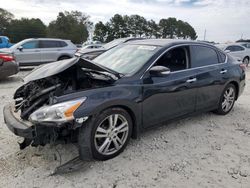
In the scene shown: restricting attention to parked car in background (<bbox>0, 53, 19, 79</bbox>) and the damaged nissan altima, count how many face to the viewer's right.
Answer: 0

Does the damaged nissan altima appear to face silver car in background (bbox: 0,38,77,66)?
no

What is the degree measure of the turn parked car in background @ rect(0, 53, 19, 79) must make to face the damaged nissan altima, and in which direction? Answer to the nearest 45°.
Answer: approximately 135° to its left

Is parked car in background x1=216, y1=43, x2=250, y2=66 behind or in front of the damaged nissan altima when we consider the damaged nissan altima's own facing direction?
behind

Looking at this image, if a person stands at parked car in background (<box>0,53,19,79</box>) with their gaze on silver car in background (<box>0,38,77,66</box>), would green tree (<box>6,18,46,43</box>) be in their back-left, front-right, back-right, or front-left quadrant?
front-left

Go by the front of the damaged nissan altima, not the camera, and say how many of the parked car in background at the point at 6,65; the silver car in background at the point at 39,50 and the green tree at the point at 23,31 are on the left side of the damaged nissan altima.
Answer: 0

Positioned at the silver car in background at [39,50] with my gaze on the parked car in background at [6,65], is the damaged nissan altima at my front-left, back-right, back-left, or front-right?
front-left

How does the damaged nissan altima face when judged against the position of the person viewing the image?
facing the viewer and to the left of the viewer

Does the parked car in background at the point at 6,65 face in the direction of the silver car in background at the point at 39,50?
no

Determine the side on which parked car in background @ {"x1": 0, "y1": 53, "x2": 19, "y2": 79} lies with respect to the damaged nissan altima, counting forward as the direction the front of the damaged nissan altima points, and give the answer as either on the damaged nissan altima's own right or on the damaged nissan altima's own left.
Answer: on the damaged nissan altima's own right

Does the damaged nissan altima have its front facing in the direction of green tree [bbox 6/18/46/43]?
no
